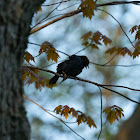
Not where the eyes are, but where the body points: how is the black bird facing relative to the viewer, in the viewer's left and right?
facing to the right of the viewer

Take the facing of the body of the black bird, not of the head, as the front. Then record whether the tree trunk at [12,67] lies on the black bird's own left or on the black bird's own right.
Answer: on the black bird's own right

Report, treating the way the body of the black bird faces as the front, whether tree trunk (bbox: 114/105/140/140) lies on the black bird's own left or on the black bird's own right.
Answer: on the black bird's own left
